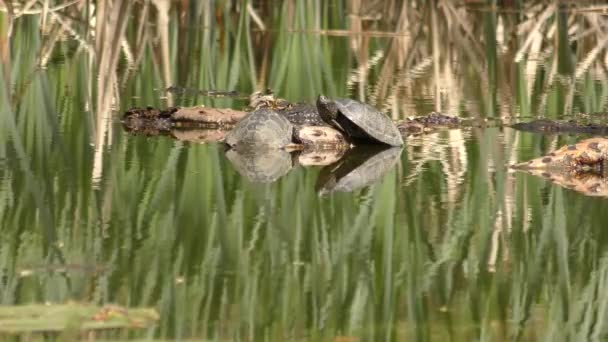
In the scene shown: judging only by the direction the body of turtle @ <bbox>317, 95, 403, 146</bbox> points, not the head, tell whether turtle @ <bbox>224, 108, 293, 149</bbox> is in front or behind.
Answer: in front

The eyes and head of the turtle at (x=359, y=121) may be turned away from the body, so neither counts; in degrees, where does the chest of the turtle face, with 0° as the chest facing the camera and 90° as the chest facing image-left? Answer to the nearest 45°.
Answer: approximately 90°
